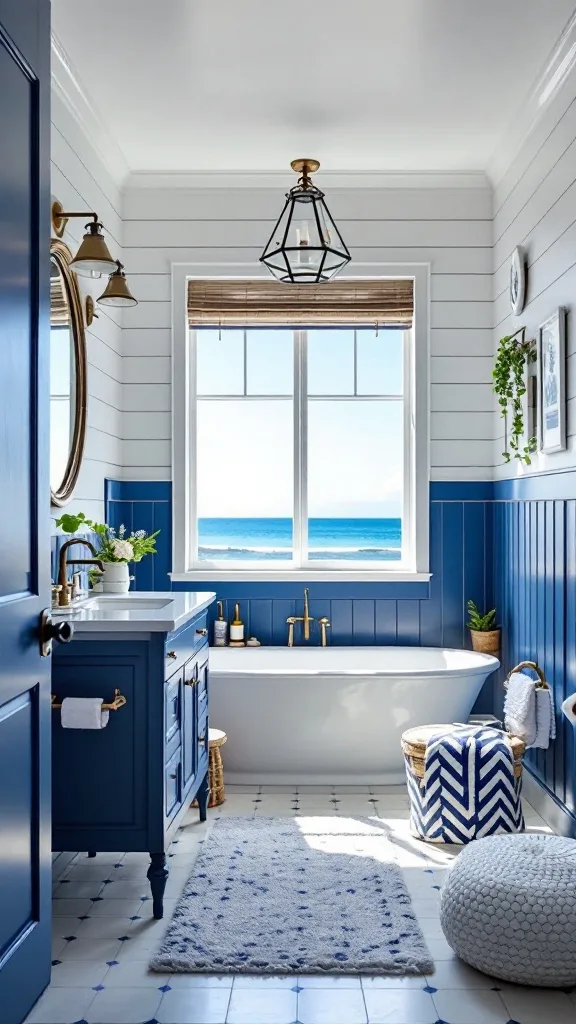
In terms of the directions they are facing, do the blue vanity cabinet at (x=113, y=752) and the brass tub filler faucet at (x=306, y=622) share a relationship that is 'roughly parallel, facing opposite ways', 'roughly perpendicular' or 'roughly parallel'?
roughly perpendicular

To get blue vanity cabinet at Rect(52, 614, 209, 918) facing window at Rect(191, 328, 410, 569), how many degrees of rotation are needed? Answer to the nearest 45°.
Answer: approximately 45° to its left

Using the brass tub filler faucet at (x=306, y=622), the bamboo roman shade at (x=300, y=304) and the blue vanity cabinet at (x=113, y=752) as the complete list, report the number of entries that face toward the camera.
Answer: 2

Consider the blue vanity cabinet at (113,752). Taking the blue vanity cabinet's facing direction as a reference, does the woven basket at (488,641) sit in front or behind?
in front

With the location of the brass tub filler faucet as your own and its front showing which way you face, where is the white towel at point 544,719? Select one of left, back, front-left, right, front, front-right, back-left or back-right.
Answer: front-left

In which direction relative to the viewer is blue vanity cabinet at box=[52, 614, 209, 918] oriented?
to the viewer's right

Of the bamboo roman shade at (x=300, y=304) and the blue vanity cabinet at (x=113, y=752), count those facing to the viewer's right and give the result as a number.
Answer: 1

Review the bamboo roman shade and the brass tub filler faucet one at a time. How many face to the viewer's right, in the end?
0

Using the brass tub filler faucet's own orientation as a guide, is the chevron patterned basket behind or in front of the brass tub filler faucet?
in front

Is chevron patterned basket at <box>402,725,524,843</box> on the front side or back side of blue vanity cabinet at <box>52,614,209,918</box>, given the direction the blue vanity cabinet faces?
on the front side

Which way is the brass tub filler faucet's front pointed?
toward the camera

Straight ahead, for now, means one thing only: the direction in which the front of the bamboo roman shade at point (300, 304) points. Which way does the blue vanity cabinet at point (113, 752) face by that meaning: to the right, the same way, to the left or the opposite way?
to the left

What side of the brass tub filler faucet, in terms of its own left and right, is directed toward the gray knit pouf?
front
